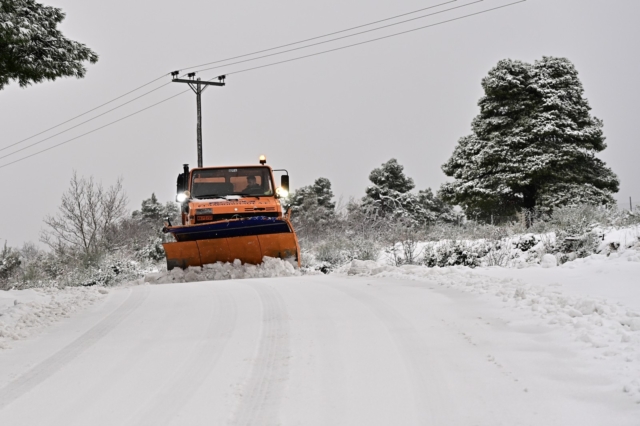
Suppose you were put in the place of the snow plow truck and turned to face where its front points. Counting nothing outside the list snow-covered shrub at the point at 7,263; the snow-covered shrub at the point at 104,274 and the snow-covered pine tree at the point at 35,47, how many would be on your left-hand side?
0

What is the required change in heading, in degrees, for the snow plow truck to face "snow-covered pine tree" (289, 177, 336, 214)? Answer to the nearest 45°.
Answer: approximately 180°

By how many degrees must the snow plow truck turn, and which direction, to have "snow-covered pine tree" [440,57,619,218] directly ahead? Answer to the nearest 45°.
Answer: approximately 135° to its left

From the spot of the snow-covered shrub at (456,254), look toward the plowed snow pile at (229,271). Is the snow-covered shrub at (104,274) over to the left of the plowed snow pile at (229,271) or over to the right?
right

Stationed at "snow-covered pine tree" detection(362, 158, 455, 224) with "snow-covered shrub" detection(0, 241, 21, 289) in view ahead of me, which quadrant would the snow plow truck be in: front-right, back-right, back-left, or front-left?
front-left

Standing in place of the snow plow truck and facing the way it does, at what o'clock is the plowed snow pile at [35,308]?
The plowed snow pile is roughly at 1 o'clock from the snow plow truck.

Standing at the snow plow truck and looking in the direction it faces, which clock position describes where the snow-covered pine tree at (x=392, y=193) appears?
The snow-covered pine tree is roughly at 7 o'clock from the snow plow truck.

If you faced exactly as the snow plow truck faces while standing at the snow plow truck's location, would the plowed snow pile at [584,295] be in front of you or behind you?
in front

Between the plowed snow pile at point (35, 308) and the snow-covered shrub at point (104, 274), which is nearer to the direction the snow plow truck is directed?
the plowed snow pile

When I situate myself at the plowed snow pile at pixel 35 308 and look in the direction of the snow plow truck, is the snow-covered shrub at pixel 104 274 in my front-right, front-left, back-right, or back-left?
front-left

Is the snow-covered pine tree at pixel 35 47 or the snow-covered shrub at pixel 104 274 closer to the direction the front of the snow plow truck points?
the snow-covered pine tree

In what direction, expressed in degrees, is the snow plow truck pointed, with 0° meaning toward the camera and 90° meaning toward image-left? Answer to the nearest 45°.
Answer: approximately 0°

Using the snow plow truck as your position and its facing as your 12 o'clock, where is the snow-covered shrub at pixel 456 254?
The snow-covered shrub is roughly at 9 o'clock from the snow plow truck.
